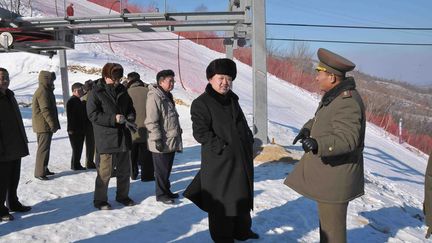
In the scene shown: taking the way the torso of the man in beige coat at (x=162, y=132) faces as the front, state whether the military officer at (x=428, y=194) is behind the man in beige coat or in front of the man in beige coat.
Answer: in front

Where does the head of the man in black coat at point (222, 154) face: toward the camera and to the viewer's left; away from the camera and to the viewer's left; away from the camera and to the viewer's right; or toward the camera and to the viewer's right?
toward the camera and to the viewer's right

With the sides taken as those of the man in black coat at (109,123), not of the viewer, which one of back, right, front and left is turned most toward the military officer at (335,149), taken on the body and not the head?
front

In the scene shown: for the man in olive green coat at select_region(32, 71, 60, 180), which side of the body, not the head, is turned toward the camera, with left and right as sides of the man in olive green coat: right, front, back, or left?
right

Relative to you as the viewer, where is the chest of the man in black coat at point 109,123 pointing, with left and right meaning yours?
facing the viewer and to the right of the viewer

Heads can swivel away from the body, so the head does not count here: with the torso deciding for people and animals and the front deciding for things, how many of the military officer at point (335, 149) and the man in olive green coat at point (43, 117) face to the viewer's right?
1

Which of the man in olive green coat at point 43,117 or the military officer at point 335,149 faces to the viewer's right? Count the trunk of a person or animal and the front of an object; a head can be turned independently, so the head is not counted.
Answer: the man in olive green coat

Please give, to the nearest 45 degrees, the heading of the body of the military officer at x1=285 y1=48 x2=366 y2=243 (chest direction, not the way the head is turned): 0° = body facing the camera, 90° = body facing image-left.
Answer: approximately 90°

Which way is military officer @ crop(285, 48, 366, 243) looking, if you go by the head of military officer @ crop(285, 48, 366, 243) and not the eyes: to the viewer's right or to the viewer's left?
to the viewer's left

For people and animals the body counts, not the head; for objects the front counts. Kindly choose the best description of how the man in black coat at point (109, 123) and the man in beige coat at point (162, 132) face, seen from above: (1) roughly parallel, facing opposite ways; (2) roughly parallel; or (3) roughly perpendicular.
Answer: roughly parallel
